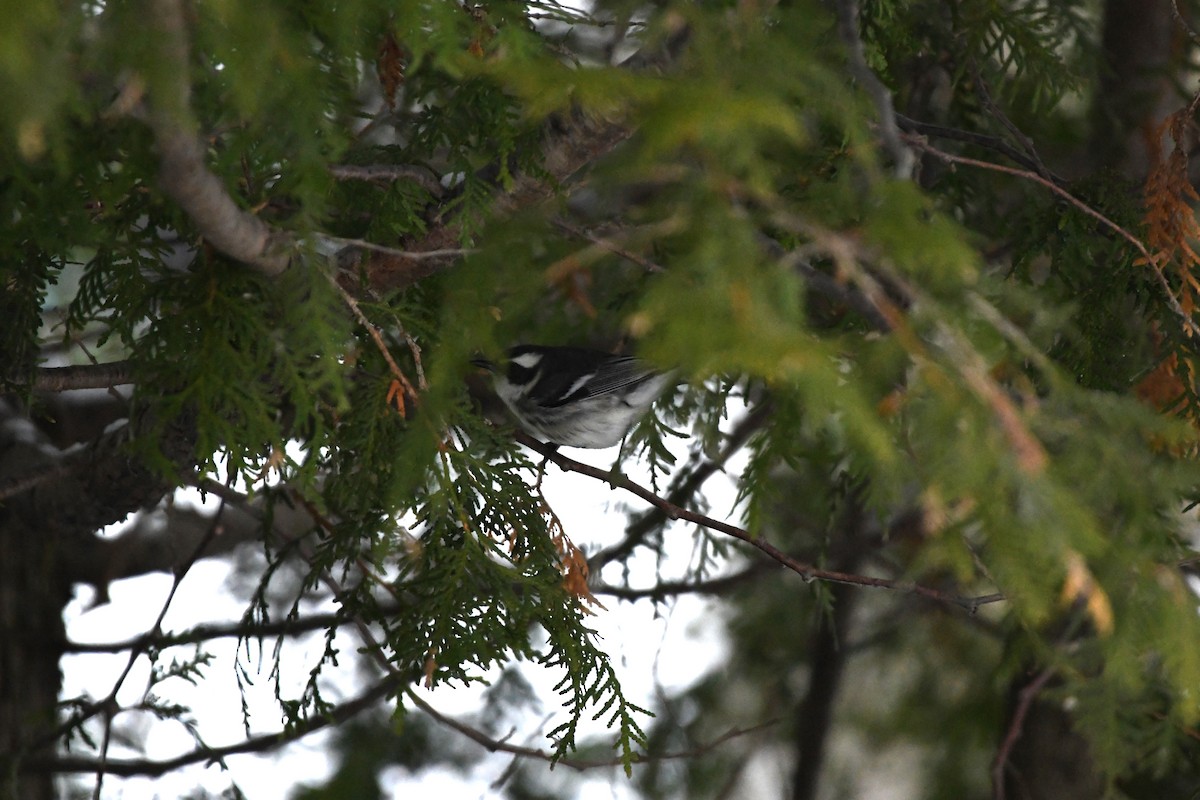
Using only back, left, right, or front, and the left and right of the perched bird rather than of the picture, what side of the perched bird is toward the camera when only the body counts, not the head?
left
